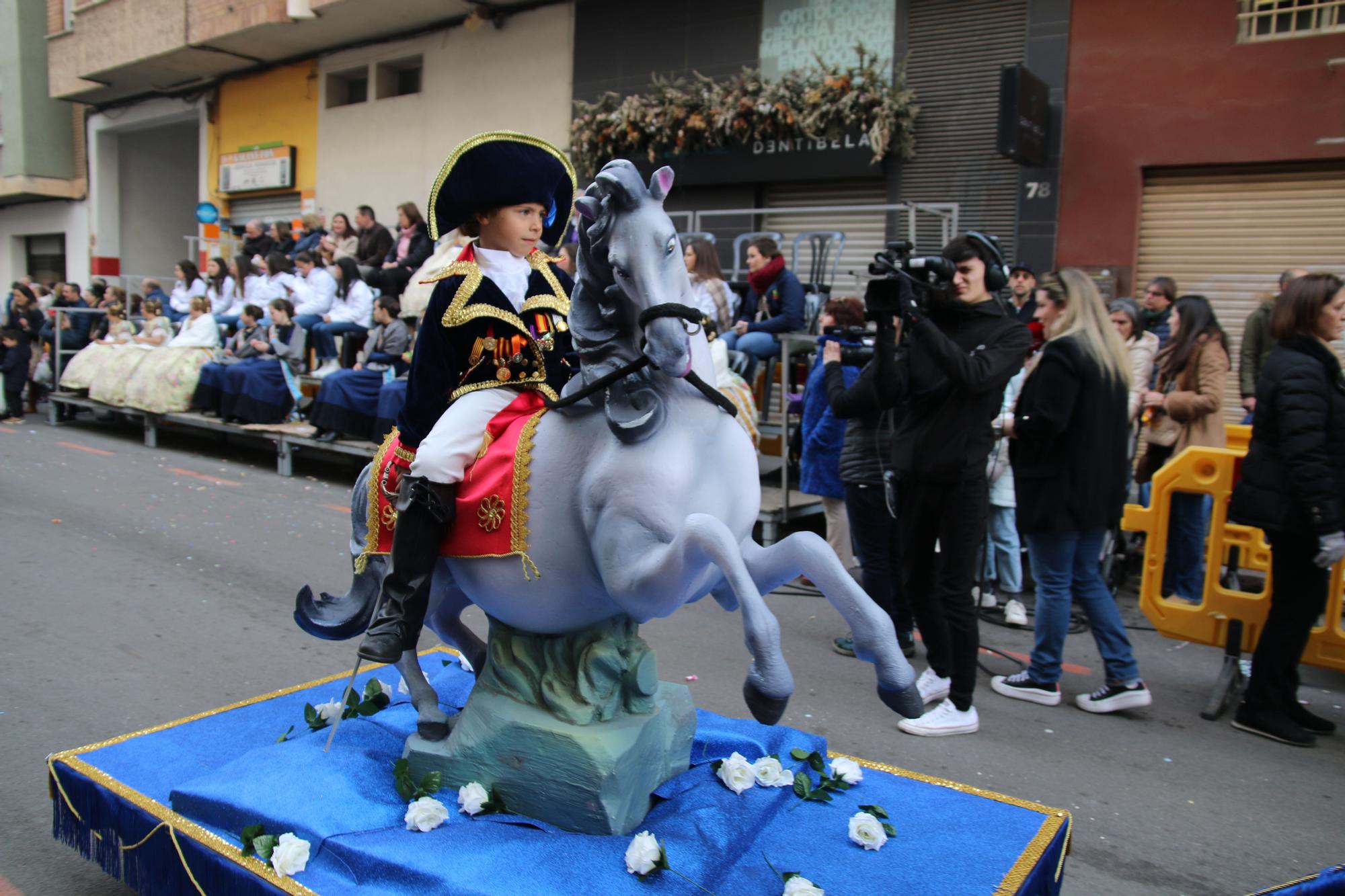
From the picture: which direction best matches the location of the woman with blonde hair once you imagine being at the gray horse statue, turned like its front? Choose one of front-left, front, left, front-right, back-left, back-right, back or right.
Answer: left

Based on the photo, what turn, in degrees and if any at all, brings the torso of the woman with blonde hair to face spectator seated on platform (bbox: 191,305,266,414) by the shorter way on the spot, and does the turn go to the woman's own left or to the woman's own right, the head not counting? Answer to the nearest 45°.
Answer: approximately 45° to the woman's own right

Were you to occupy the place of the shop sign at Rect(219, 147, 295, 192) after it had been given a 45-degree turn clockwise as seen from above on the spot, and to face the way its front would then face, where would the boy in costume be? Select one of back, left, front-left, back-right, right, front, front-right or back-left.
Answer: left

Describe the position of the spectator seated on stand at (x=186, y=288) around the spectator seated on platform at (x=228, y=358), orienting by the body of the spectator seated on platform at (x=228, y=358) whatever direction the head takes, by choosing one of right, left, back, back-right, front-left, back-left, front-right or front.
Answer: back-right

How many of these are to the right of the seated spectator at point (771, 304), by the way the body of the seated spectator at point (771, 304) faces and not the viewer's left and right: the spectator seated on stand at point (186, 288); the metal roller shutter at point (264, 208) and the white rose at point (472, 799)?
2

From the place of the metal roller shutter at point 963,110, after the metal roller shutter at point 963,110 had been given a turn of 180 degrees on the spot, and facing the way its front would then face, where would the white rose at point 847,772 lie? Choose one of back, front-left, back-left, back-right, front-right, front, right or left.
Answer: back

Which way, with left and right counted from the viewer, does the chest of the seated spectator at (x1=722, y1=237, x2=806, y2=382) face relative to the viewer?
facing the viewer and to the left of the viewer

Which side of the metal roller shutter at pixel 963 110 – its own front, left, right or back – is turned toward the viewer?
front

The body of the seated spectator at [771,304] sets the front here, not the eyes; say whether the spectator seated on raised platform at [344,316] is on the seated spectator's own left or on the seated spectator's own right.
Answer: on the seated spectator's own right

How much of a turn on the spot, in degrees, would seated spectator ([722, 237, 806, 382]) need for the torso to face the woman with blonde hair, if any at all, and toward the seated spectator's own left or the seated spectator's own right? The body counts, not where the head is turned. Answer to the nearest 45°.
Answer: approximately 45° to the seated spectator's own left
